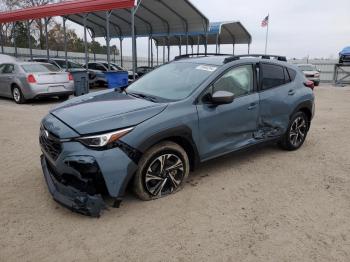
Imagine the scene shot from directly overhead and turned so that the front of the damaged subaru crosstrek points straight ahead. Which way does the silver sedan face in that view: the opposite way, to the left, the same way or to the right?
to the right

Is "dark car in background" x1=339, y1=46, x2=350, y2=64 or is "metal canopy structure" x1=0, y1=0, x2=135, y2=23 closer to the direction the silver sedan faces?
the metal canopy structure

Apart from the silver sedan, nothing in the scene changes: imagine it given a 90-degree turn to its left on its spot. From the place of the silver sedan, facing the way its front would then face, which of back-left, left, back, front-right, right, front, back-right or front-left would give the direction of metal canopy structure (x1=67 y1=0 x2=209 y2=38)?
back

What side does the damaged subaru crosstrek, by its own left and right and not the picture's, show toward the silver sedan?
right

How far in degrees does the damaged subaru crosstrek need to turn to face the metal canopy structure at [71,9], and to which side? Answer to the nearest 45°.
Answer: approximately 135° to its right

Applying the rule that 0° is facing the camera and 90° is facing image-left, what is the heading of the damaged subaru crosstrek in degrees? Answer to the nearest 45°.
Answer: approximately 45°

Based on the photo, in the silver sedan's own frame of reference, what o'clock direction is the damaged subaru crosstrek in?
The damaged subaru crosstrek is roughly at 7 o'clock from the silver sedan.

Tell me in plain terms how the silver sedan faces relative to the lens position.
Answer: facing away from the viewer and to the left of the viewer

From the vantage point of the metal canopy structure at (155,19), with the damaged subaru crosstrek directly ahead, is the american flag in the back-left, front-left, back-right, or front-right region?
back-left

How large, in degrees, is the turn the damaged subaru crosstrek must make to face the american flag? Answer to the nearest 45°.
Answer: approximately 135° to its right

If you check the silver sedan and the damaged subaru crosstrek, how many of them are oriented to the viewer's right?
0

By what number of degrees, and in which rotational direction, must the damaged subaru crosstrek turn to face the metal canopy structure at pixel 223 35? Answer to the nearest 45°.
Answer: approximately 135° to its right
